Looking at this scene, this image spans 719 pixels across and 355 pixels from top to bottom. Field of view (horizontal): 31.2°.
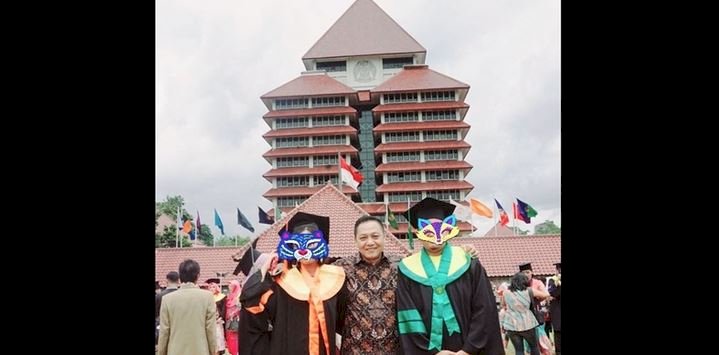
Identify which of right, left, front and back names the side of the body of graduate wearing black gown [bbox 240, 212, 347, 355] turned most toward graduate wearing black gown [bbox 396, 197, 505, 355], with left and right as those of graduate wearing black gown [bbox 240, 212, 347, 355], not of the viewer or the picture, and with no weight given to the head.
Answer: left

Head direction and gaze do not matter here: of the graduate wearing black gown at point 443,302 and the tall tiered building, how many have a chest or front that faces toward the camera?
2

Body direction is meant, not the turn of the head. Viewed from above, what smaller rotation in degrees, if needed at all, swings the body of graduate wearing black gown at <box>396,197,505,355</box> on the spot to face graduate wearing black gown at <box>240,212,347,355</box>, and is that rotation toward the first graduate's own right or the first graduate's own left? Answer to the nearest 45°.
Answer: approximately 90° to the first graduate's own right

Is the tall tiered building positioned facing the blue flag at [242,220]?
yes

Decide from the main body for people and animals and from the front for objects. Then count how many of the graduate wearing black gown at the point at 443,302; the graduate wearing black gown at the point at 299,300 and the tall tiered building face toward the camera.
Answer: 3

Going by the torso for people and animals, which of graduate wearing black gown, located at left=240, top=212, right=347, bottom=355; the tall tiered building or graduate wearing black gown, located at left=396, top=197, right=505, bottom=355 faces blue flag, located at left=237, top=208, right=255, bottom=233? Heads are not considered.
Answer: the tall tiered building

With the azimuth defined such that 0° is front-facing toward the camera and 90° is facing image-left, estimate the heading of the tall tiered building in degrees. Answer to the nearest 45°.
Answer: approximately 0°

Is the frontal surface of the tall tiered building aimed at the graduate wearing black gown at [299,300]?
yes

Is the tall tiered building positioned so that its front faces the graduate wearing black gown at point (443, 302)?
yes

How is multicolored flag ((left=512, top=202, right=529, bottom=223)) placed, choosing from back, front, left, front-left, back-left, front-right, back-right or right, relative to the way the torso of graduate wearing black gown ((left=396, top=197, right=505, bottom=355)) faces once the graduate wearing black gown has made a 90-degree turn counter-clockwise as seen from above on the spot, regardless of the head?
left

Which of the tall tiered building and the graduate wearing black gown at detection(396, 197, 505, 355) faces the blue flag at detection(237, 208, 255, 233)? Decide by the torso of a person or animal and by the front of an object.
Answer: the tall tiered building
